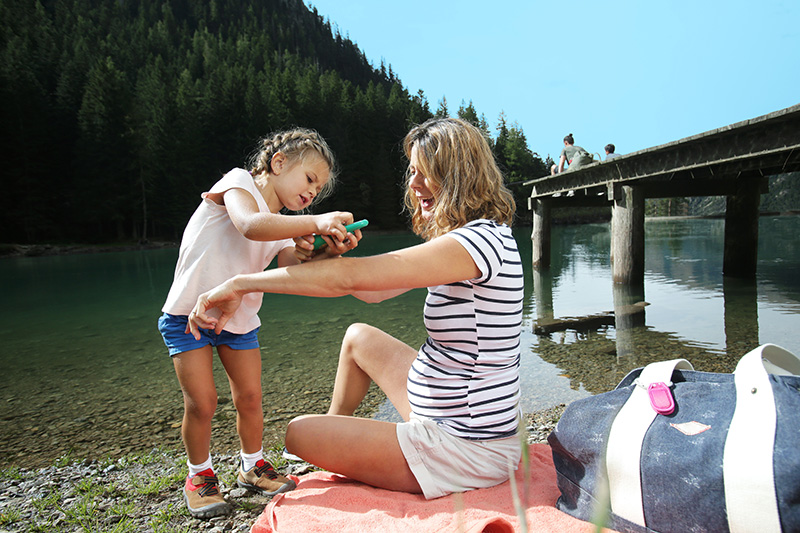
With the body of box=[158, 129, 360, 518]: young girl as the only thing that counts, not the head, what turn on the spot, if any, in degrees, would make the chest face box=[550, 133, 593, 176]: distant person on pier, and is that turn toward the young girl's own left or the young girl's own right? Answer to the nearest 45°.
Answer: approximately 90° to the young girl's own left

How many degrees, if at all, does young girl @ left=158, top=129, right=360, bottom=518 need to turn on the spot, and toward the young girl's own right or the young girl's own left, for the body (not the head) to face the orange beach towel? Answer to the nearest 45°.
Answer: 0° — they already face it

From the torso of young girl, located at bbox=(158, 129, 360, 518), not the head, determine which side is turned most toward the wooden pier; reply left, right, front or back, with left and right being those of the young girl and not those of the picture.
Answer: left

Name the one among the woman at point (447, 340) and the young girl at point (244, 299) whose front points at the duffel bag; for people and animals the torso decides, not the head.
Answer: the young girl

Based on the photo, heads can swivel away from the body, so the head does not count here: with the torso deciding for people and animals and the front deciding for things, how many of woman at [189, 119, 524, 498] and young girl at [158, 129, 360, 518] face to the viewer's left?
1

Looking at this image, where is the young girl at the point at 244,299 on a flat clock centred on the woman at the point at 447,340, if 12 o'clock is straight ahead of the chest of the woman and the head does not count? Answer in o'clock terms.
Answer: The young girl is roughly at 1 o'clock from the woman.

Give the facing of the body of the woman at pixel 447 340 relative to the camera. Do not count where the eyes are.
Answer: to the viewer's left

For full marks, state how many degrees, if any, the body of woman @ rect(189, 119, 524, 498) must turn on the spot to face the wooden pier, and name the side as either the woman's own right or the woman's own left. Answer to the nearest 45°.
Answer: approximately 135° to the woman's own right

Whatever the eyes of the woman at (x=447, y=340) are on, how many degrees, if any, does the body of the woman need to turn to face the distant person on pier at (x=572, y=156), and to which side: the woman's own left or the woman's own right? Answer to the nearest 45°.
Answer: approximately 135° to the woman's own right

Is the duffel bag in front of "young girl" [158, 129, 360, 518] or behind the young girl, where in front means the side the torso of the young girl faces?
in front

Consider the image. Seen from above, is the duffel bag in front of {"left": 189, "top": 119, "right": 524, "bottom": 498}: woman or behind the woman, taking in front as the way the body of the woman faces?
behind

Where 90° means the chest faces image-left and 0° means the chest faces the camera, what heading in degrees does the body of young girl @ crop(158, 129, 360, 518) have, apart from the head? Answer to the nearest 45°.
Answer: approximately 315°
